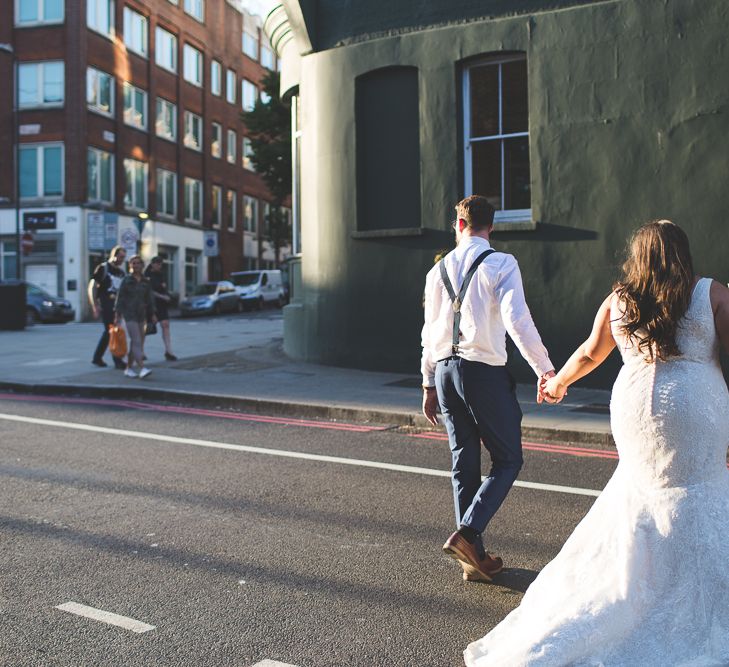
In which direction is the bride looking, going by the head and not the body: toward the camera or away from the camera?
away from the camera

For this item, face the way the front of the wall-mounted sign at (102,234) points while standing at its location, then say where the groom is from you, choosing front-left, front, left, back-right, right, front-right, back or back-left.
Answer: front

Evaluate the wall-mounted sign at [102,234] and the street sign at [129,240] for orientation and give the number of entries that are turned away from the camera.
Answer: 0

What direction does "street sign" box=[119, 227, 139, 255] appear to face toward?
toward the camera

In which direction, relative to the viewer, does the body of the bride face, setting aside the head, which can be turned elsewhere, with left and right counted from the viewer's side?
facing away from the viewer

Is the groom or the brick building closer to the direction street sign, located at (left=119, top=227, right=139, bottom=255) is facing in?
the groom

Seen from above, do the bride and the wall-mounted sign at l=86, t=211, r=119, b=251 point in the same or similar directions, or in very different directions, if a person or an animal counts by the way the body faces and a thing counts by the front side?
very different directions

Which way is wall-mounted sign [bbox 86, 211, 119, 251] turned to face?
toward the camera

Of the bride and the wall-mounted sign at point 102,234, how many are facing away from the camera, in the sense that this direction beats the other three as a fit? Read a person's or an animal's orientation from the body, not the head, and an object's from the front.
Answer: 1

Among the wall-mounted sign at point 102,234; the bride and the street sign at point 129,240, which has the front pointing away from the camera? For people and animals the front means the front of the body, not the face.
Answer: the bride

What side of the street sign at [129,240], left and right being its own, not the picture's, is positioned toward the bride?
front

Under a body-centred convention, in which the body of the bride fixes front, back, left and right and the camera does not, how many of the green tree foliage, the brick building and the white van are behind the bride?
0

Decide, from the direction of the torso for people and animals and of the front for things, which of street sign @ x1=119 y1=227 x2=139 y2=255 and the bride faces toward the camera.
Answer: the street sign

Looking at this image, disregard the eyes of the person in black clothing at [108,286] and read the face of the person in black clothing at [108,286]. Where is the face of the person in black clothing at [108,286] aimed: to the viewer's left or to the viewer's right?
to the viewer's right
